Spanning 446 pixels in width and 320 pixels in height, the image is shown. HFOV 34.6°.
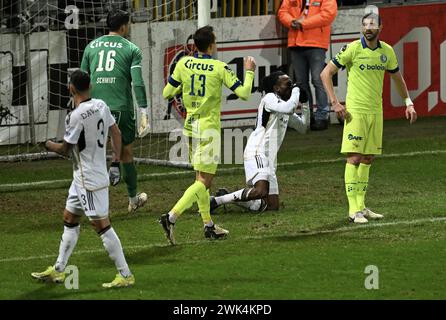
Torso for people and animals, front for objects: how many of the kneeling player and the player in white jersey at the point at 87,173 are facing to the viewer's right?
1

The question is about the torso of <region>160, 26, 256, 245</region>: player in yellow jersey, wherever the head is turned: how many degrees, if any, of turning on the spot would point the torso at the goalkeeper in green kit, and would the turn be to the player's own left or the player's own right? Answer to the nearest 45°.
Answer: approximately 90° to the player's own left

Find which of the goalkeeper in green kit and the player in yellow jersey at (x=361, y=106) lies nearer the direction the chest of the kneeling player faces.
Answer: the player in yellow jersey

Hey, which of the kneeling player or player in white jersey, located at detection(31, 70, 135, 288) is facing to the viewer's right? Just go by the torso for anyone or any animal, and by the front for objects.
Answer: the kneeling player

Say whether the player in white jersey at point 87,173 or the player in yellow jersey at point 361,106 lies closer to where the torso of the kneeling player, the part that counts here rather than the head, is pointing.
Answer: the player in yellow jersey

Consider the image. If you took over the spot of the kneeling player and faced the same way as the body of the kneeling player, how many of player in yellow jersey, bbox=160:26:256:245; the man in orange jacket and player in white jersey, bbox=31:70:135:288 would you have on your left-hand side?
1

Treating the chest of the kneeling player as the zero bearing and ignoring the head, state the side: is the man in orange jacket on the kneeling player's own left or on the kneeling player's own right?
on the kneeling player's own left
